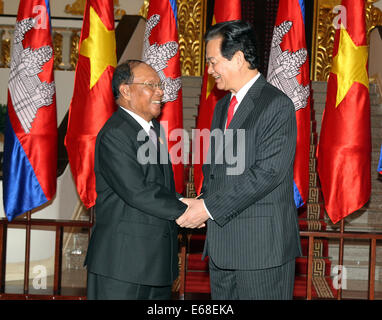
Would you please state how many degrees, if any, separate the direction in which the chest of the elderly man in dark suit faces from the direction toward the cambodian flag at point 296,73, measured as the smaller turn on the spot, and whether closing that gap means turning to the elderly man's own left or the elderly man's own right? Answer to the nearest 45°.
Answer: approximately 90° to the elderly man's own left

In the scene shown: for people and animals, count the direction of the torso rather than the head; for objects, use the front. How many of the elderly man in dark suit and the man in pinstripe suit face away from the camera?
0

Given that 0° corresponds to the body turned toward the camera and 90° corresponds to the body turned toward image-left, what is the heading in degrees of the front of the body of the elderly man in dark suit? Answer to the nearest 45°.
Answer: approximately 315°

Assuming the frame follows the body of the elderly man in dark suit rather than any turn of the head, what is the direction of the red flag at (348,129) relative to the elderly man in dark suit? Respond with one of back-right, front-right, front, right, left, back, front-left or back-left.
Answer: left

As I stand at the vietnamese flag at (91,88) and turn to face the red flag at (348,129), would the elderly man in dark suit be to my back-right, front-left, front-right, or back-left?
front-right

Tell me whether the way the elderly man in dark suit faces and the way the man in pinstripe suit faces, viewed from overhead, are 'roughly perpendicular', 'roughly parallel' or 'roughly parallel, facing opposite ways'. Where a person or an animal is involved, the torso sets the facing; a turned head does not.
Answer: roughly perpendicular

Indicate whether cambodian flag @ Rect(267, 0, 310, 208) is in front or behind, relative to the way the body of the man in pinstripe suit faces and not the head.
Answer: behind

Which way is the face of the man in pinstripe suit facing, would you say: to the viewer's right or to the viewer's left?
to the viewer's left

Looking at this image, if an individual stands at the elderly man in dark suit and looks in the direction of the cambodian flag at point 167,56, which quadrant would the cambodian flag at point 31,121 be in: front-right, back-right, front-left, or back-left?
front-left

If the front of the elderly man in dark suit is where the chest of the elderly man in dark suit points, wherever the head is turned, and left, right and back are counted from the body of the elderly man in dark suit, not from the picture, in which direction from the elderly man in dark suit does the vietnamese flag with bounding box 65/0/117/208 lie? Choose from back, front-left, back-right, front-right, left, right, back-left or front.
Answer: back-left

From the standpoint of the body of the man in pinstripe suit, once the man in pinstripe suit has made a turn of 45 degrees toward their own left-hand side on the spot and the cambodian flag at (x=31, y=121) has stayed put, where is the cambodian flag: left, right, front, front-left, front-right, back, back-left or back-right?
back-right

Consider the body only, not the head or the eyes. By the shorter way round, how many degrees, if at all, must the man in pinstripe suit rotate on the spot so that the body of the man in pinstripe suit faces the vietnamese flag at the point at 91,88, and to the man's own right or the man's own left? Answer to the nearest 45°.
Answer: approximately 90° to the man's own right

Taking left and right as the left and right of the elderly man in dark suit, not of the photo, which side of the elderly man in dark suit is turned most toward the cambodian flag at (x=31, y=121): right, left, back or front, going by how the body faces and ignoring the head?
back
